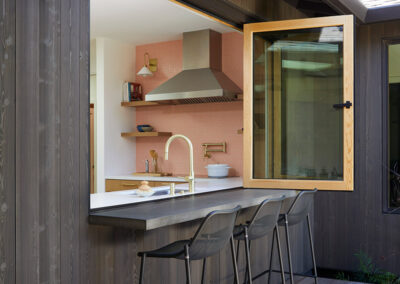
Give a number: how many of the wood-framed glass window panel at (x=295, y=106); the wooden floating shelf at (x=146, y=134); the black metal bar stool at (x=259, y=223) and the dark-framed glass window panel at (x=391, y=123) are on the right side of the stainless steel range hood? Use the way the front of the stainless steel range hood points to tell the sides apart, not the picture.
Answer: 1

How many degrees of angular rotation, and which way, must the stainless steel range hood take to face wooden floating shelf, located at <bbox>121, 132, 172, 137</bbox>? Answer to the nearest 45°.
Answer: approximately 90° to its right

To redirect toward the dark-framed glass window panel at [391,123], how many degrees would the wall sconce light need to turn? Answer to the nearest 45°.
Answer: approximately 90° to its left

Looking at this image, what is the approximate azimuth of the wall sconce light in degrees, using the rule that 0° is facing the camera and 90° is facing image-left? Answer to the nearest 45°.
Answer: approximately 45°

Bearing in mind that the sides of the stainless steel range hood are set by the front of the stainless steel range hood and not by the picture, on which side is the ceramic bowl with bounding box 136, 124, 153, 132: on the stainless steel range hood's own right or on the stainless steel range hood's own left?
on the stainless steel range hood's own right

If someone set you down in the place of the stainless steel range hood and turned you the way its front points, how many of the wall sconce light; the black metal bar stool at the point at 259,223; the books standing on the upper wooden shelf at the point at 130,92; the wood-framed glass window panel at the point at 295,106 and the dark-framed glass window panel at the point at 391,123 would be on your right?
2

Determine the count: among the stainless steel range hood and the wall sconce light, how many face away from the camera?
0

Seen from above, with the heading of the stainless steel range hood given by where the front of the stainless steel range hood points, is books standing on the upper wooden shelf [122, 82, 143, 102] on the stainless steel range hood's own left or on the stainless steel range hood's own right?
on the stainless steel range hood's own right

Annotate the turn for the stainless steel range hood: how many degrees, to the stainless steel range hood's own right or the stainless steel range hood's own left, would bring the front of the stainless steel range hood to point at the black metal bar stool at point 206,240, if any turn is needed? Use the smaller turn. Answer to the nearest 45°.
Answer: approximately 45° to the stainless steel range hood's own left

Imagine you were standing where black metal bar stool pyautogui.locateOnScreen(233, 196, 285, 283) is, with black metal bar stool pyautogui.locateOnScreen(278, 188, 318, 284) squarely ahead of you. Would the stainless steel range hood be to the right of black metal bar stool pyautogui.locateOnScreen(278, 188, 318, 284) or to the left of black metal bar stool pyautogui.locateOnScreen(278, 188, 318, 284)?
left

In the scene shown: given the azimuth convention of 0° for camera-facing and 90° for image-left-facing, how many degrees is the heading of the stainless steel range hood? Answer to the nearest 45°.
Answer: approximately 45°

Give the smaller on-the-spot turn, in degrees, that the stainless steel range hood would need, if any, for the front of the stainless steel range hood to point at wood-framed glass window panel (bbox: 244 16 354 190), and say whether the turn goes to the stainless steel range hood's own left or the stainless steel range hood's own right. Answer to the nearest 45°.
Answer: approximately 90° to the stainless steel range hood's own left

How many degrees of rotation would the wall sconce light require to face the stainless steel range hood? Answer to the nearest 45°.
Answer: approximately 90° to its left
